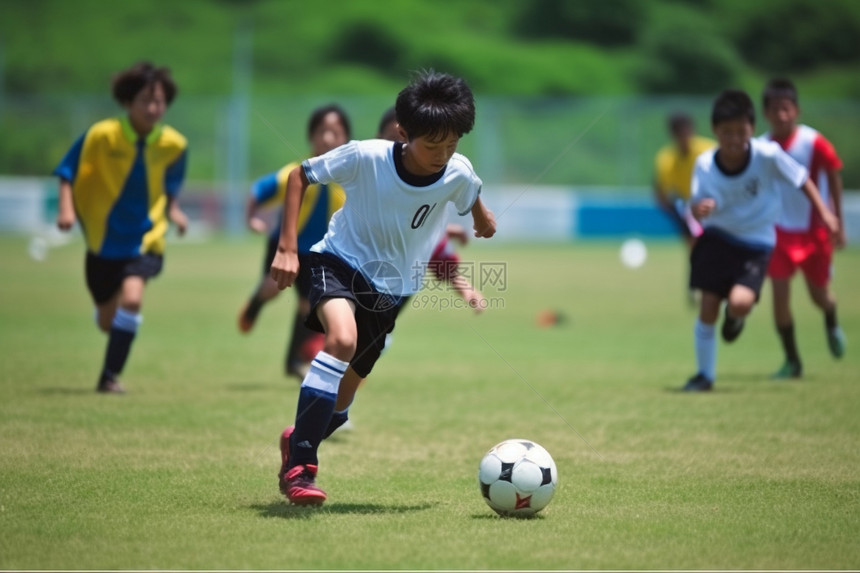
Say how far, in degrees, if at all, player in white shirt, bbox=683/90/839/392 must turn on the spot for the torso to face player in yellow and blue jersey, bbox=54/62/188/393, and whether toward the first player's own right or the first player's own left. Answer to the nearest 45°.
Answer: approximately 90° to the first player's own right

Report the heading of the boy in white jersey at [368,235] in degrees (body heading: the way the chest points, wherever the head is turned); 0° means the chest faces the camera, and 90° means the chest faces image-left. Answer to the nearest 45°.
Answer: approximately 315°

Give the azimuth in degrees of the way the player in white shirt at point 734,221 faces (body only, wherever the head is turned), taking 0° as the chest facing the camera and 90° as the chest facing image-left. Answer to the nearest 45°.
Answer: approximately 0°

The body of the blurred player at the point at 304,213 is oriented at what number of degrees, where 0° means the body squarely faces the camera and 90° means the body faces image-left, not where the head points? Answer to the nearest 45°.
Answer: approximately 315°

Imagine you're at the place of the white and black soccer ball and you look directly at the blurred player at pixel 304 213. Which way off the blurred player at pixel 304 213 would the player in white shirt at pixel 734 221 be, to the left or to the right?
right

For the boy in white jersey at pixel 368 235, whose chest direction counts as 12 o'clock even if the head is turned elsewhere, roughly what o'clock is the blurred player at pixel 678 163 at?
The blurred player is roughly at 8 o'clock from the boy in white jersey.

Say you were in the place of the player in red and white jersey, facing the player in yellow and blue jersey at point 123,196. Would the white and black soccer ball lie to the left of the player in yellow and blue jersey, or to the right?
left
